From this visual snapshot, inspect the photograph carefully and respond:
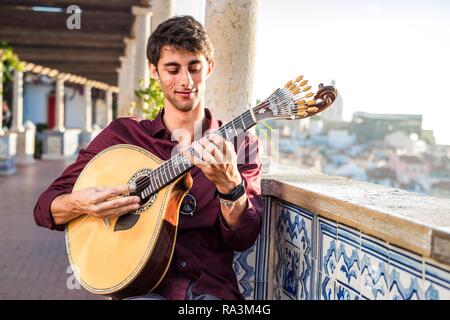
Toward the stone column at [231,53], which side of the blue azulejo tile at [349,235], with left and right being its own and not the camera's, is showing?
right

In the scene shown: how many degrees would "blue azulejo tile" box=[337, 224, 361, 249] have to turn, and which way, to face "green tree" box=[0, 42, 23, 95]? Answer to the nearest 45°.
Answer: approximately 90° to its right

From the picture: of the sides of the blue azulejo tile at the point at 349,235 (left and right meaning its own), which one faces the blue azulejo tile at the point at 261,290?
right

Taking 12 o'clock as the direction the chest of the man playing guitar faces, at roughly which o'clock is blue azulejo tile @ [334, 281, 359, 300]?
The blue azulejo tile is roughly at 10 o'clock from the man playing guitar.

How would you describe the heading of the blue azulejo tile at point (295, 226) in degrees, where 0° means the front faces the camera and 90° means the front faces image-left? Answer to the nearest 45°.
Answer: approximately 45°

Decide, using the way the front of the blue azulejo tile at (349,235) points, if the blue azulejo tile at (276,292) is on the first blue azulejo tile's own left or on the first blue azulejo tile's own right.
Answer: on the first blue azulejo tile's own right

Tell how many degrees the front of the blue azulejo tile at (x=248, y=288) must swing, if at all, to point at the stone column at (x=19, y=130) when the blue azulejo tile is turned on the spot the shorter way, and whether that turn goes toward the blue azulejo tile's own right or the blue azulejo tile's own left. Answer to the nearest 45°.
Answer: approximately 135° to the blue azulejo tile's own right

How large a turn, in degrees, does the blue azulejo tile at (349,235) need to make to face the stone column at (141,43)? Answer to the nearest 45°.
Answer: approximately 90° to its right

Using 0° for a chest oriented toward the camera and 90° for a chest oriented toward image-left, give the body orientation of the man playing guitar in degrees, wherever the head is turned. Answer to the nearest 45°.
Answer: approximately 0°
